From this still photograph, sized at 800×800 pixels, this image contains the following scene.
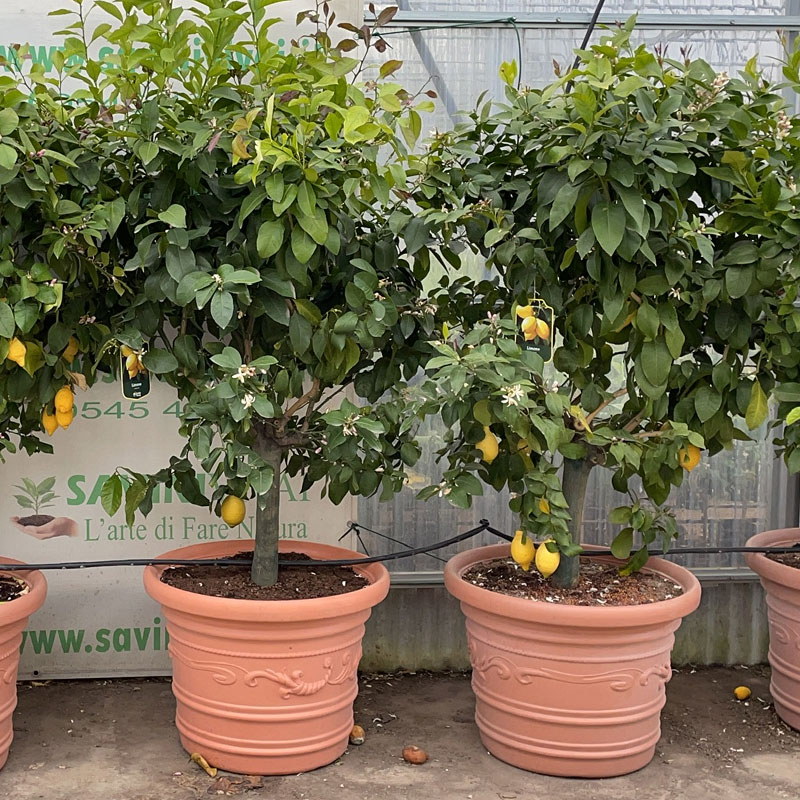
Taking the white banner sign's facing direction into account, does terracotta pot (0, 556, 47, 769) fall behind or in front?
in front

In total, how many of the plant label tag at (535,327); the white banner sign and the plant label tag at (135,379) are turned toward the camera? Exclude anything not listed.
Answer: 3

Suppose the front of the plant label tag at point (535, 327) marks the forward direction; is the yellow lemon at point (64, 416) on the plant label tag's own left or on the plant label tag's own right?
on the plant label tag's own right

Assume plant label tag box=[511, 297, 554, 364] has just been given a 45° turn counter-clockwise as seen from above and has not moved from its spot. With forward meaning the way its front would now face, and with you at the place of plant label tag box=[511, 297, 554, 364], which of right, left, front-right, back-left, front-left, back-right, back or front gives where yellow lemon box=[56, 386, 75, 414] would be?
back-right

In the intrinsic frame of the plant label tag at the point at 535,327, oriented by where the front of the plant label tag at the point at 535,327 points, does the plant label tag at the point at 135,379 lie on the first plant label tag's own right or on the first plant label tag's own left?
on the first plant label tag's own right

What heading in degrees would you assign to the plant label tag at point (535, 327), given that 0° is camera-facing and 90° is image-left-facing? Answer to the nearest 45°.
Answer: approximately 0°

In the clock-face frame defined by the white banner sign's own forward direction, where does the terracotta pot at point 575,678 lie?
The terracotta pot is roughly at 10 o'clock from the white banner sign.

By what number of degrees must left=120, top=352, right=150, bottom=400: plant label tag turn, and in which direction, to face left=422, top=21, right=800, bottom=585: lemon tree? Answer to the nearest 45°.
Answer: approximately 90° to its left
